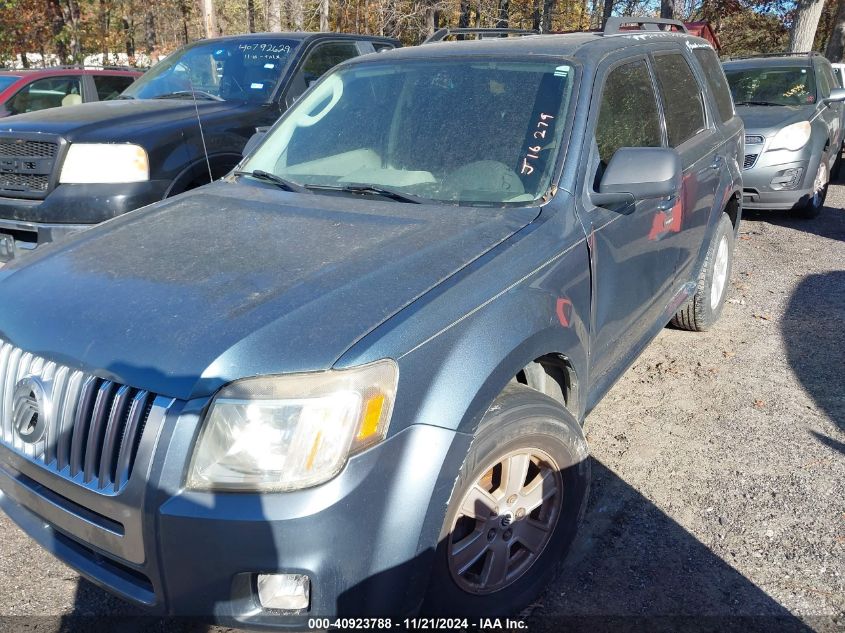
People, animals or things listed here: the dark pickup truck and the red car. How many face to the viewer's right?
0

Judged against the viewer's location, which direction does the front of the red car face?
facing the viewer and to the left of the viewer

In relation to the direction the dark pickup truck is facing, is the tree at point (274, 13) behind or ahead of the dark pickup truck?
behind

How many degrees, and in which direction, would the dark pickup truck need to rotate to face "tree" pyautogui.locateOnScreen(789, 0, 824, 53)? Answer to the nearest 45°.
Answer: approximately 180°

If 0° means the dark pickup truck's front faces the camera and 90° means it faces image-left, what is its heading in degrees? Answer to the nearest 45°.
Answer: approximately 45°

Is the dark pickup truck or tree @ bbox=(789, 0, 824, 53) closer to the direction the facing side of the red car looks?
the dark pickup truck

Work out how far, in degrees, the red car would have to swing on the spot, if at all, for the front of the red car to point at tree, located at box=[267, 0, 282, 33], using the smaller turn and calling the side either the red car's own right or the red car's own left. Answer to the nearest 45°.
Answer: approximately 180°
